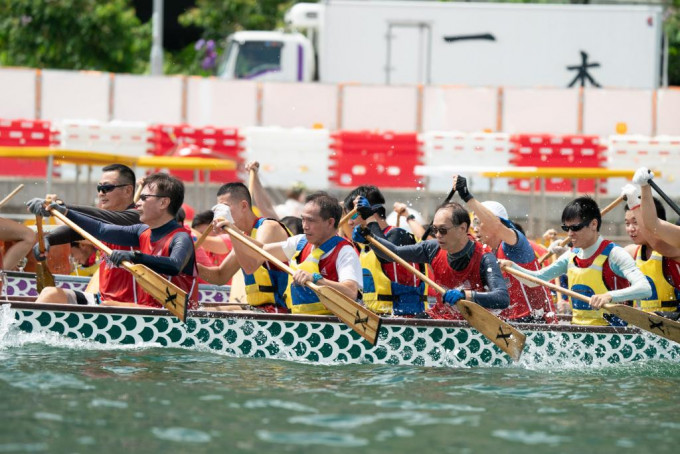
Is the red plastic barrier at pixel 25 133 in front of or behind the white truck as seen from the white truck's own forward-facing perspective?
in front

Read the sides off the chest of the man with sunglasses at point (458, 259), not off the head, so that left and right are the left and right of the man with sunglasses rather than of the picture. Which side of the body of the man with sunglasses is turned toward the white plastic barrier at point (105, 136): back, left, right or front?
right

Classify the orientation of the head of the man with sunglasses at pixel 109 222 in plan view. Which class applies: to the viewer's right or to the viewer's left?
to the viewer's left

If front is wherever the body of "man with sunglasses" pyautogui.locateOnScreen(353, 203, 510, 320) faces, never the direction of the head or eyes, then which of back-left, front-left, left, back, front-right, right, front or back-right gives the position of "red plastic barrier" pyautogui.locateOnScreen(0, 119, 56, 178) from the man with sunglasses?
right

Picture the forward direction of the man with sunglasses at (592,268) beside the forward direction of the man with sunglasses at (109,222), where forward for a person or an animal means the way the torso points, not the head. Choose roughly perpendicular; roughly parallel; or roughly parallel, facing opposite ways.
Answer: roughly parallel

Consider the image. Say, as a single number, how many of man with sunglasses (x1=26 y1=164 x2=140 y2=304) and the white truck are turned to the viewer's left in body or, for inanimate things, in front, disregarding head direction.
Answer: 2

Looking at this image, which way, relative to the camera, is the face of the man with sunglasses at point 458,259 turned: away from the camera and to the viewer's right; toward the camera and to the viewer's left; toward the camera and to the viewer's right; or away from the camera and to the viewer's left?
toward the camera and to the viewer's left

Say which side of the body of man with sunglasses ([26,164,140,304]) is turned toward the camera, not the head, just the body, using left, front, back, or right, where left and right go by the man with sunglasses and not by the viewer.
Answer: left

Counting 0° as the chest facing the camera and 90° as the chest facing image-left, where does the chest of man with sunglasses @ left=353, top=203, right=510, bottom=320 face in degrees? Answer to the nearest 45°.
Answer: approximately 45°

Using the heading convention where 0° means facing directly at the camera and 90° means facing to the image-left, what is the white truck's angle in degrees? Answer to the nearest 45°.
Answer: approximately 90°

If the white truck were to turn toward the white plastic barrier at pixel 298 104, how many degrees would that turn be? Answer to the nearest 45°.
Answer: approximately 45° to its left

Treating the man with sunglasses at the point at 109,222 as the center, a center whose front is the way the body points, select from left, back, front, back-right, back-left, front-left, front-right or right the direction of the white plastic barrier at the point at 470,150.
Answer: back-right

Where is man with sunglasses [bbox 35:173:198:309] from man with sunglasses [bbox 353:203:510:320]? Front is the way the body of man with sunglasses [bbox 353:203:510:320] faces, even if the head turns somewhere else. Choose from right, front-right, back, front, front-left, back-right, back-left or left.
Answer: front-right

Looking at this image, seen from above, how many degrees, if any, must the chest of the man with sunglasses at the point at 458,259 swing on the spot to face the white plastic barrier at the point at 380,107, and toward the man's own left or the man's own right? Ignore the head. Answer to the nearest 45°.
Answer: approximately 135° to the man's own right

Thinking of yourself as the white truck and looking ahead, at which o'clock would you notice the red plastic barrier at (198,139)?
The red plastic barrier is roughly at 11 o'clock from the white truck.

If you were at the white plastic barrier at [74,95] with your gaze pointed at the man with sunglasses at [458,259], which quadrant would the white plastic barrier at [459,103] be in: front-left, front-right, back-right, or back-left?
front-left

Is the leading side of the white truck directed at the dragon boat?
no

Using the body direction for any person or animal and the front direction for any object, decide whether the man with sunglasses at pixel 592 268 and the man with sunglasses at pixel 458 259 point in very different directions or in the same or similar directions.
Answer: same or similar directions
